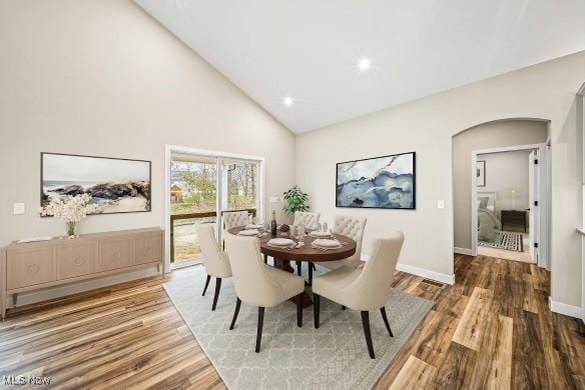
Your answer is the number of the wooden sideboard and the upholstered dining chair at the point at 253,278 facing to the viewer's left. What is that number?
0

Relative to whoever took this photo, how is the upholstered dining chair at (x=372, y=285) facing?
facing away from the viewer and to the left of the viewer

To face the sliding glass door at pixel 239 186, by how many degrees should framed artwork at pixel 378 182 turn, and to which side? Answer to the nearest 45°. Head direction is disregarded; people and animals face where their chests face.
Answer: approximately 45° to its right

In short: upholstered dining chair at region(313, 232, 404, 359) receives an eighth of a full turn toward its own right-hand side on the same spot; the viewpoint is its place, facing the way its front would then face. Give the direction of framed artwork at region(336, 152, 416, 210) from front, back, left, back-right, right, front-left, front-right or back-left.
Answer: front

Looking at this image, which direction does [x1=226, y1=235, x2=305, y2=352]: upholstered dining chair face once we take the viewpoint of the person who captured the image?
facing away from the viewer and to the right of the viewer

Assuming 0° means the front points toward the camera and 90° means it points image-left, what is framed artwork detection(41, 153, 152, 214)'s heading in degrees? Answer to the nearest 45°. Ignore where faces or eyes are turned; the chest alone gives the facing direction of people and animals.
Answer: approximately 315°

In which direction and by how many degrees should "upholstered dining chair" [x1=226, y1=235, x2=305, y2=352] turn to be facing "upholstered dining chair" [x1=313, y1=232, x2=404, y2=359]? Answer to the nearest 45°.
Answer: approximately 45° to its right

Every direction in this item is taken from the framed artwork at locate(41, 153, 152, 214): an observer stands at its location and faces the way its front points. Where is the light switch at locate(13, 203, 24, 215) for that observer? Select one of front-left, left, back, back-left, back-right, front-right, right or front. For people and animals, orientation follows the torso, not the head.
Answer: back-right

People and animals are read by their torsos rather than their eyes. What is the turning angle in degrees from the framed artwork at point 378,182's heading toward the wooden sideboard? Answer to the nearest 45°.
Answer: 0° — it already faces it

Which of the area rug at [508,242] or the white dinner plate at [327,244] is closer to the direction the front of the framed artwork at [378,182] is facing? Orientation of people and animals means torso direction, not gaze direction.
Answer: the white dinner plate
